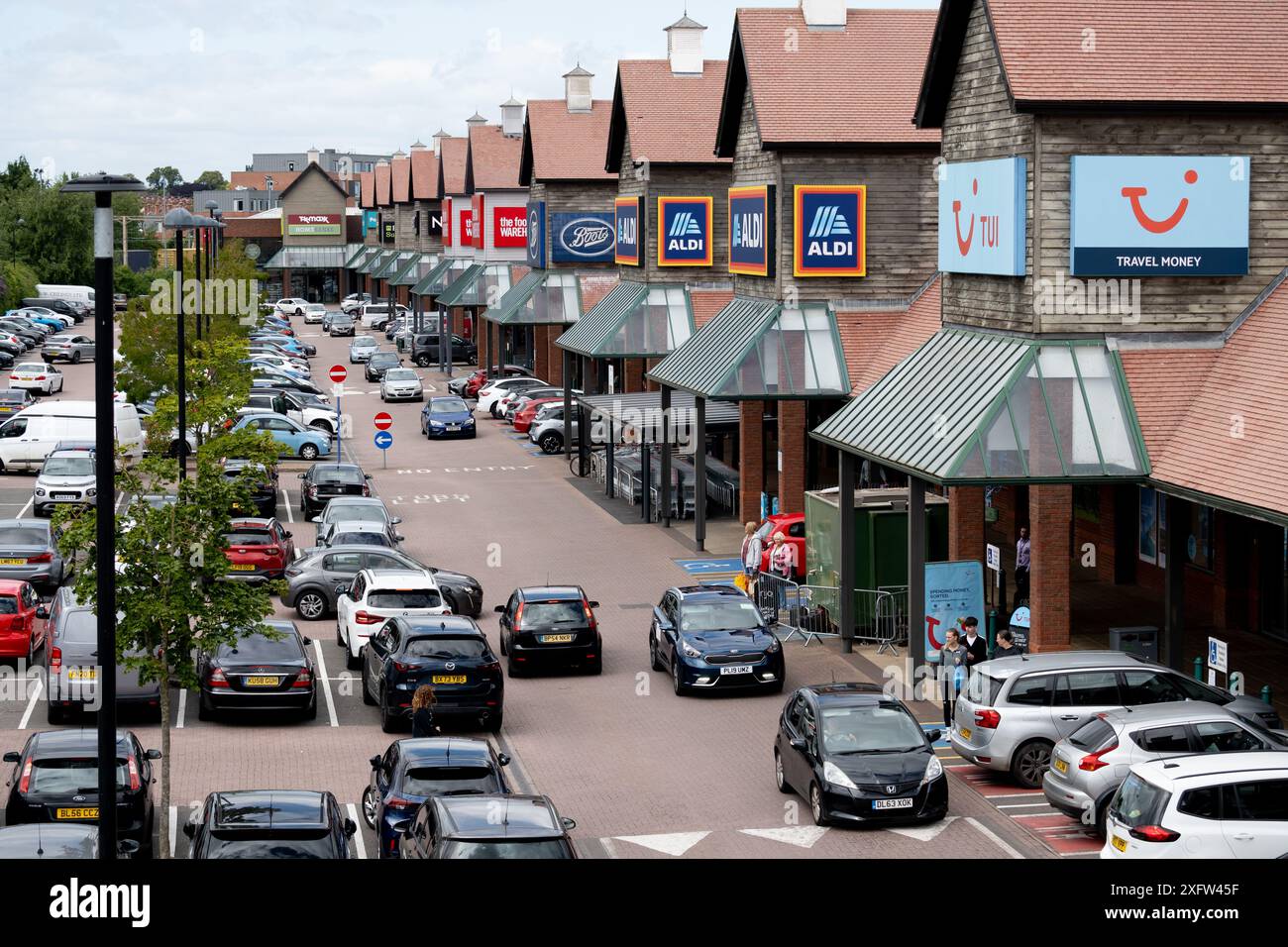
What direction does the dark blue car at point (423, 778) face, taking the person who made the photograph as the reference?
facing away from the viewer

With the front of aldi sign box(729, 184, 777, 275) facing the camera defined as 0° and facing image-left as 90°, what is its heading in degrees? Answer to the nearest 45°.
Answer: approximately 45°

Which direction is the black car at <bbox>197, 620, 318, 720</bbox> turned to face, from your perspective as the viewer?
facing away from the viewer

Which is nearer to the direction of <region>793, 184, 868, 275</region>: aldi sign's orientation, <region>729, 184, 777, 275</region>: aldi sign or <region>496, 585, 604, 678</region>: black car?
the black car

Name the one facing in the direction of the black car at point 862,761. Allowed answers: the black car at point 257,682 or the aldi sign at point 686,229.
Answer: the aldi sign

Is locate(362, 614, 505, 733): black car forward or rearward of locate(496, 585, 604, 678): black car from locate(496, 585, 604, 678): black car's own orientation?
rearward

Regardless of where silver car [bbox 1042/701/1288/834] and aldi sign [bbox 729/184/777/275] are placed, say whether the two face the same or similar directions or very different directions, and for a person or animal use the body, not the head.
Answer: very different directions

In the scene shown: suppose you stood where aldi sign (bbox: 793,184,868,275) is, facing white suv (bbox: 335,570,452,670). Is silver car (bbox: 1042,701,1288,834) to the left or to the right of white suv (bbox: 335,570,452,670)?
left

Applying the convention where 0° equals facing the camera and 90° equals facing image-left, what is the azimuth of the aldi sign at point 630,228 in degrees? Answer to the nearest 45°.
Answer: approximately 45°

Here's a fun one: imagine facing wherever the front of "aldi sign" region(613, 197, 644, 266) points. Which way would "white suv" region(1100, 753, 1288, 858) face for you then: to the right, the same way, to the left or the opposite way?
the opposite way

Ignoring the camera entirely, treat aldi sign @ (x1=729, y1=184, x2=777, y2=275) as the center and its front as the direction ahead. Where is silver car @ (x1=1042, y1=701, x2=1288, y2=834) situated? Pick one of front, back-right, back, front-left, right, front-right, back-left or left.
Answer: front-left

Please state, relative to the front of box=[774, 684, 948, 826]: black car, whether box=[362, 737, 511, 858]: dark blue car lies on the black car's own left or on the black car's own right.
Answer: on the black car's own right

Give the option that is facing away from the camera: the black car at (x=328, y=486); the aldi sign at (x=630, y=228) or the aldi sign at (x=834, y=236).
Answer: the black car
